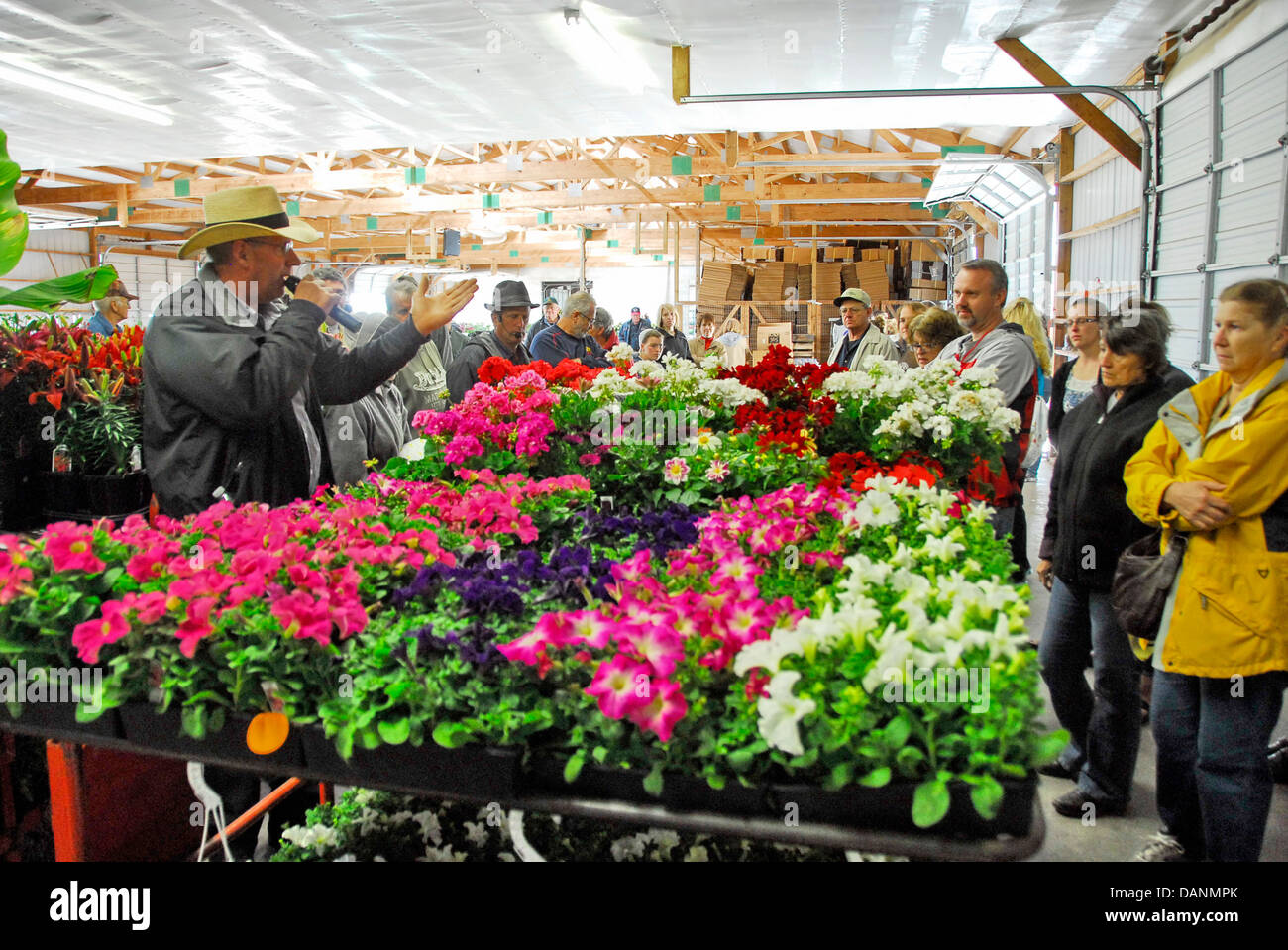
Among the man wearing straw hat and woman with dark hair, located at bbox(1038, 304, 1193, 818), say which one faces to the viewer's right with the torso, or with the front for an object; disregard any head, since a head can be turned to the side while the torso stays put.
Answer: the man wearing straw hat

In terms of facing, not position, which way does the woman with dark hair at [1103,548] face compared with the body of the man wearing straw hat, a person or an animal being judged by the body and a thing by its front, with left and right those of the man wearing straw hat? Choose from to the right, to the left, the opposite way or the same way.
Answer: the opposite way

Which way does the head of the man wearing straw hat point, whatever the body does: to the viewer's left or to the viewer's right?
to the viewer's right

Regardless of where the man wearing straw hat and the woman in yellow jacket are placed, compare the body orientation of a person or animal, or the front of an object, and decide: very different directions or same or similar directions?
very different directions

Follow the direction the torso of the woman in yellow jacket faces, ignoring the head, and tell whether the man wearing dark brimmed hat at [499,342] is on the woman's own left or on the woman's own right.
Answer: on the woman's own right

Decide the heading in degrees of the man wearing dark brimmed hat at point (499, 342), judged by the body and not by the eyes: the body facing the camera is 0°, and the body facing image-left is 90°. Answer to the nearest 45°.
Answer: approximately 315°

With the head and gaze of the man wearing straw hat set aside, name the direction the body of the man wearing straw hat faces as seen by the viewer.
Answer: to the viewer's right

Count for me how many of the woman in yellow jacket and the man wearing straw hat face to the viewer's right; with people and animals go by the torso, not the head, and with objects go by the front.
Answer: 1

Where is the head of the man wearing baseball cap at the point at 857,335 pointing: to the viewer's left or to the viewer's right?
to the viewer's left

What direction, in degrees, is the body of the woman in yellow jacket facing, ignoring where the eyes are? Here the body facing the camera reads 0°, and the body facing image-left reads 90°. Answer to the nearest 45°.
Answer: approximately 45°

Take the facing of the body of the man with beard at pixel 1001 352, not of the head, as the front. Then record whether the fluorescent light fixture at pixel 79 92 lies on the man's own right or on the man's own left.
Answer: on the man's own right

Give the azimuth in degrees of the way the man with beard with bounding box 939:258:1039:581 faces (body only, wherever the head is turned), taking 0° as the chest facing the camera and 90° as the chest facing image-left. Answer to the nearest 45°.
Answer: approximately 45°
